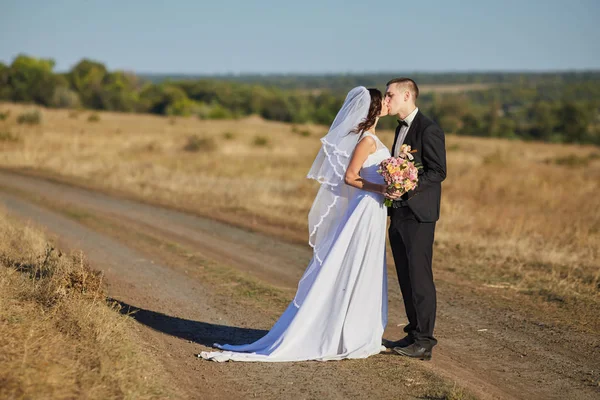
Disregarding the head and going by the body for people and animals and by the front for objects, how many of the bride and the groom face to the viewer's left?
1

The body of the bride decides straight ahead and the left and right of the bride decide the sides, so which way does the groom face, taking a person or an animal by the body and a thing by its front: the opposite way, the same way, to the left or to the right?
the opposite way

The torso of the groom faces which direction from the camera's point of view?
to the viewer's left

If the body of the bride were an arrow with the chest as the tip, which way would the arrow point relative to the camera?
to the viewer's right
